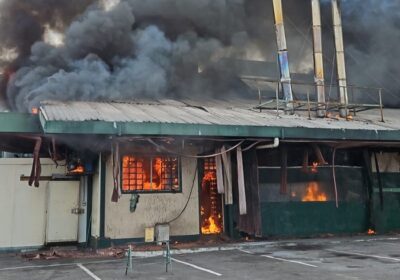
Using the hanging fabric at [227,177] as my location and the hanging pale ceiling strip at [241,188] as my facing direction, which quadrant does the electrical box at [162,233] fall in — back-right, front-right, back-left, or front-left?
back-right

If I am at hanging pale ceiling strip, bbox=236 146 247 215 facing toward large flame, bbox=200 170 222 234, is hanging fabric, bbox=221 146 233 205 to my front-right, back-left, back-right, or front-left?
front-left

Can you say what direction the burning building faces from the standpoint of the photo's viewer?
facing the viewer
